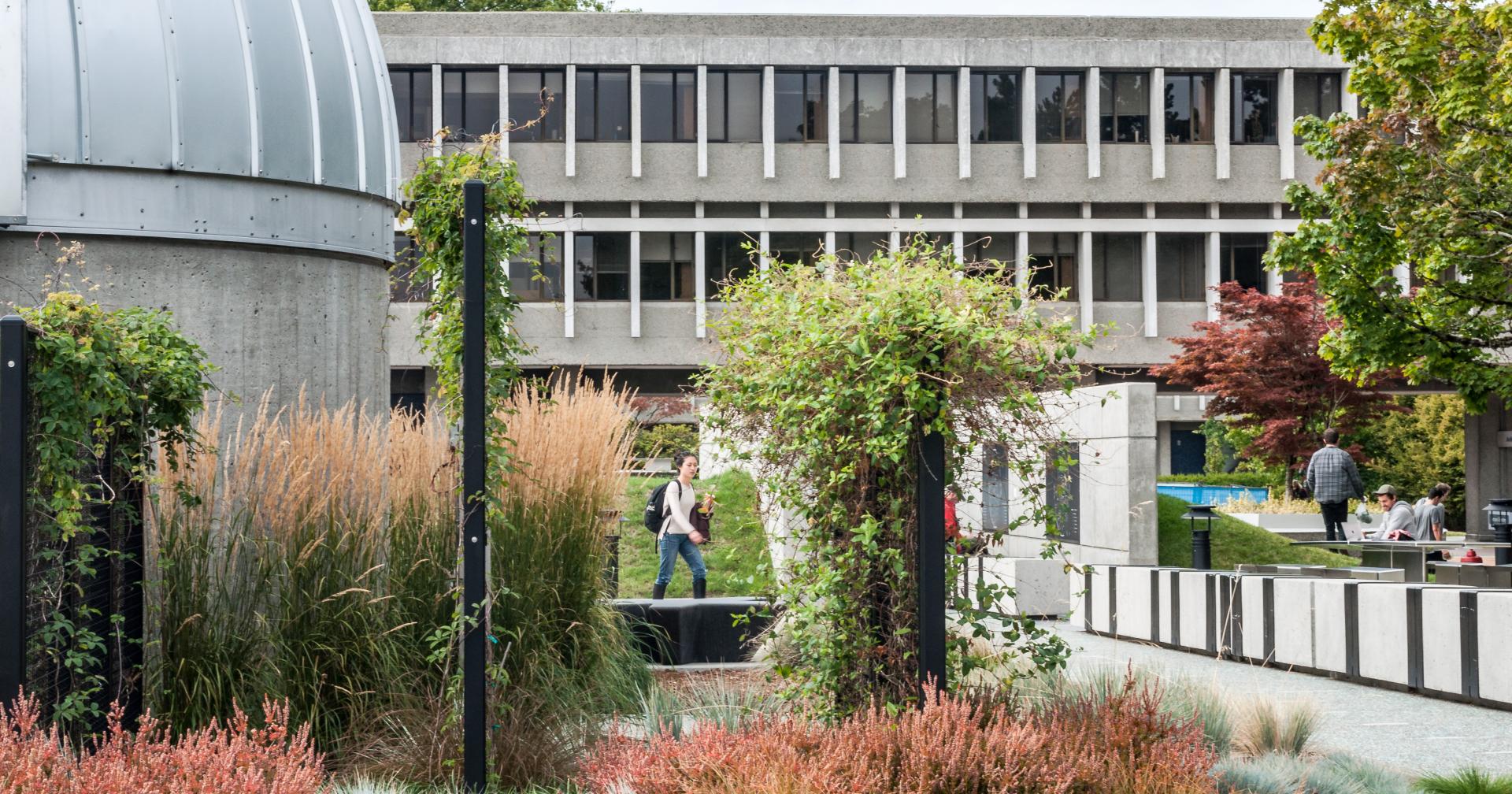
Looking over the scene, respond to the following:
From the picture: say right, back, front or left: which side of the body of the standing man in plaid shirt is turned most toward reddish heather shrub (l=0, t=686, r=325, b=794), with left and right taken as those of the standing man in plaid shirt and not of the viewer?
back

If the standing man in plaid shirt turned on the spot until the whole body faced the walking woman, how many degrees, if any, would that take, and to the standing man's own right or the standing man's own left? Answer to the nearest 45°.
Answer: approximately 135° to the standing man's own left

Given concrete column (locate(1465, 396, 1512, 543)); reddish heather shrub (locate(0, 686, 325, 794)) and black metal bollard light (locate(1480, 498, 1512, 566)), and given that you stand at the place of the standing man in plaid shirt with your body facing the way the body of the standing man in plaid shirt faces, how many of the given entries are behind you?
1

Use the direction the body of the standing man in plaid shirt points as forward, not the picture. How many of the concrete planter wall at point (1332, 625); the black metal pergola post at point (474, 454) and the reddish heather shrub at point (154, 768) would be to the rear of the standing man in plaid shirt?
3

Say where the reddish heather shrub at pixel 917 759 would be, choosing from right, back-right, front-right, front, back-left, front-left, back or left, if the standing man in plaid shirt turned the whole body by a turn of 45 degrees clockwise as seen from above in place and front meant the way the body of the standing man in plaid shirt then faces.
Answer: back-right

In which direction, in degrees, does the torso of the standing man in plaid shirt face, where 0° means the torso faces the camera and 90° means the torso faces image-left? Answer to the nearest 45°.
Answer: approximately 180°

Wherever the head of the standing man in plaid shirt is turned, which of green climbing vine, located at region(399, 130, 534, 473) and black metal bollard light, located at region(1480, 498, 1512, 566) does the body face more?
the black metal bollard light

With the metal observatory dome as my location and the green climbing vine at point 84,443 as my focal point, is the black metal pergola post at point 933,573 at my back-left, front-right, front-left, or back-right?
front-left

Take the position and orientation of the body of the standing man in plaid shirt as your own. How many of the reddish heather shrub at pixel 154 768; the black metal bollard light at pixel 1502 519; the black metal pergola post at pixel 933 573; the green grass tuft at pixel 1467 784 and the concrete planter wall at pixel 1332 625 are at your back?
4

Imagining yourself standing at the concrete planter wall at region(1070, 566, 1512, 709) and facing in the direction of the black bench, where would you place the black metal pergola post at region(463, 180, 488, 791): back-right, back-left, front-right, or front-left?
front-left

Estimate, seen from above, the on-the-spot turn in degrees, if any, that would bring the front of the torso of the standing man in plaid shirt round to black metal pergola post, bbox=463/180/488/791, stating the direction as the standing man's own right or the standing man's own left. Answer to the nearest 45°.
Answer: approximately 180°

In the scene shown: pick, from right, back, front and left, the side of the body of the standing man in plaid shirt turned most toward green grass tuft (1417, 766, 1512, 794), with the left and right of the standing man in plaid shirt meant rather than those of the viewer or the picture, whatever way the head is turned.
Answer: back

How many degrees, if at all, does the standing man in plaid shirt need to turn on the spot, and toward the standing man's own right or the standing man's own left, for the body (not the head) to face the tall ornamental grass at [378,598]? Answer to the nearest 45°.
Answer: approximately 180°

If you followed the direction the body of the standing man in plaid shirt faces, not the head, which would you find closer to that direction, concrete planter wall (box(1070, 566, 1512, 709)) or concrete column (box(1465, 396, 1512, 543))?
the concrete column

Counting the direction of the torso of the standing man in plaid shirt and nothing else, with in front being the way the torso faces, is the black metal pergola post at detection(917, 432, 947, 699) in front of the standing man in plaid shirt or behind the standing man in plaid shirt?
behind

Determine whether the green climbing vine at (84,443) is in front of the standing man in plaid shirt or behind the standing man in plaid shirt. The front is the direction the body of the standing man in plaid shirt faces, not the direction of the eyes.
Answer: behind
